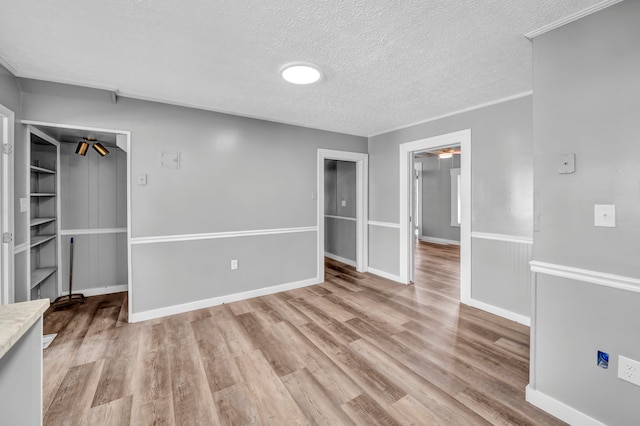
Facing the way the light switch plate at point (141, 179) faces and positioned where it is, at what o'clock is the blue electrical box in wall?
The blue electrical box in wall is roughly at 11 o'clock from the light switch plate.

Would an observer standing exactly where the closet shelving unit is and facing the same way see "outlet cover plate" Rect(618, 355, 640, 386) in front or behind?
in front

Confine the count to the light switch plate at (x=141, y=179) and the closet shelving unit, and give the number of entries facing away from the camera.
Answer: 0

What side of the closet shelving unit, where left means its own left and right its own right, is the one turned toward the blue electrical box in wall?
front

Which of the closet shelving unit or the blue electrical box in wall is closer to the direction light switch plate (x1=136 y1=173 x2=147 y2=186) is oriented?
the blue electrical box in wall

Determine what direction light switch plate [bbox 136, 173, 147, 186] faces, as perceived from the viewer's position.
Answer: facing the viewer

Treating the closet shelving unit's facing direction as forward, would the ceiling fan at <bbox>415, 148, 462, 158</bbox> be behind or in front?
in front

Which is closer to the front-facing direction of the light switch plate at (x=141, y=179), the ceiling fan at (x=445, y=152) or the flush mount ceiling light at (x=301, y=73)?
the flush mount ceiling light

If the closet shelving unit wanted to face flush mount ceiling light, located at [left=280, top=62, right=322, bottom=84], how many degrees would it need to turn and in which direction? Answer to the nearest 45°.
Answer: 0° — it already faces it

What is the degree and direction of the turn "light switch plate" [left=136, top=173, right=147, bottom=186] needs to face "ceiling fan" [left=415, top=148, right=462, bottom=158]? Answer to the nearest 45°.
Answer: approximately 90° to its left
